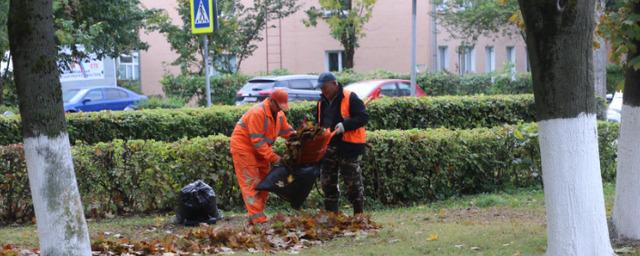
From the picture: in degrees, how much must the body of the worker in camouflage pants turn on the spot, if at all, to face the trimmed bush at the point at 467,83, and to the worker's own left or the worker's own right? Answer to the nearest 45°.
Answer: approximately 135° to the worker's own right

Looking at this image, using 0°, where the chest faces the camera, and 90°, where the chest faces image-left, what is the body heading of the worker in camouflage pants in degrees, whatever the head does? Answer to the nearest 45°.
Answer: approximately 45°

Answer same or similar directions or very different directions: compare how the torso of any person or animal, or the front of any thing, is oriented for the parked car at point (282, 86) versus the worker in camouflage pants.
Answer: very different directions

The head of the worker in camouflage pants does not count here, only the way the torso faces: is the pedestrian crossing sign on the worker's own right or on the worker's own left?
on the worker's own right

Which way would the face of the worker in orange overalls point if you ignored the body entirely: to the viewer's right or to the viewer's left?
to the viewer's right

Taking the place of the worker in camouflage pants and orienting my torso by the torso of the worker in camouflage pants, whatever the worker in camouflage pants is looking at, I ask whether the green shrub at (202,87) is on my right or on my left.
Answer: on my right
